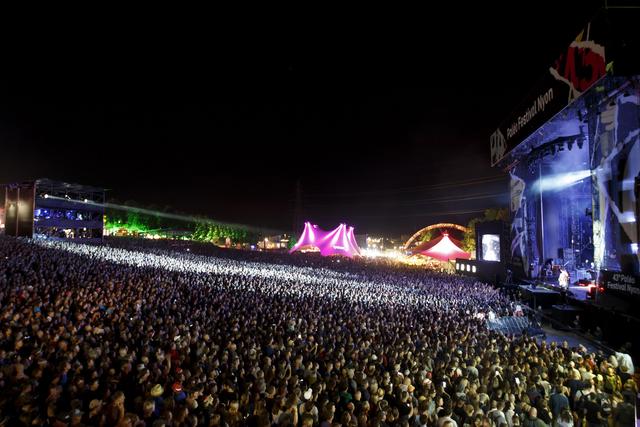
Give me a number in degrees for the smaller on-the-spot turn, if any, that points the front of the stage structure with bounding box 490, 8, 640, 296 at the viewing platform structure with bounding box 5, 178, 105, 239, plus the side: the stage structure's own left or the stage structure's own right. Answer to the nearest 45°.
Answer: approximately 45° to the stage structure's own right

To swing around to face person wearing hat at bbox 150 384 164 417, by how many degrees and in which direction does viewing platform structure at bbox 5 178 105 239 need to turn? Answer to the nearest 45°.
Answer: approximately 45° to its right

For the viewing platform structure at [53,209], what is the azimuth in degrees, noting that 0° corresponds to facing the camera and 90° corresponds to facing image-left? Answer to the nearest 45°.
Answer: approximately 315°

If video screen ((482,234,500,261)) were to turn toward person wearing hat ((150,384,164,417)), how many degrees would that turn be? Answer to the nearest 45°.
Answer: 0° — it already faces them

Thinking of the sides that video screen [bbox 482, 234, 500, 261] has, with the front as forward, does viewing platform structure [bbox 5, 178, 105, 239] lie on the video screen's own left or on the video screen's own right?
on the video screen's own right

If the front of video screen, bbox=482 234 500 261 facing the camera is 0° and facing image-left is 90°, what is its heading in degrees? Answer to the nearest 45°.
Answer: approximately 0°
